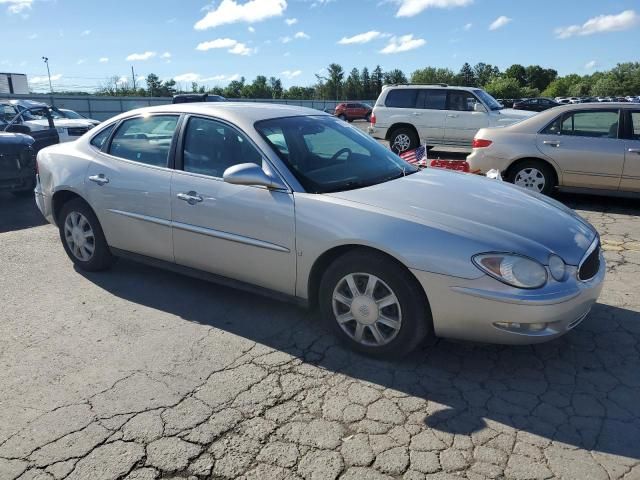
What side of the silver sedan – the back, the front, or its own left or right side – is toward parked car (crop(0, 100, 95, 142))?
back

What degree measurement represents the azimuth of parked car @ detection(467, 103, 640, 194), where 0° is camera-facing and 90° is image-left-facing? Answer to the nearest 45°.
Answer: approximately 270°

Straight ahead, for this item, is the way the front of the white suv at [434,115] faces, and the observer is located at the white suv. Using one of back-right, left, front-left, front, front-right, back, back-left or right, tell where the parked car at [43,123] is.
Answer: back

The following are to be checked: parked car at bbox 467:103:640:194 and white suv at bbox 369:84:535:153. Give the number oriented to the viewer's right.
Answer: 2

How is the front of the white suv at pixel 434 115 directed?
to the viewer's right

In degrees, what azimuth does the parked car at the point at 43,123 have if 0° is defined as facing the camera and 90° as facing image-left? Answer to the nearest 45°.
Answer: approximately 315°

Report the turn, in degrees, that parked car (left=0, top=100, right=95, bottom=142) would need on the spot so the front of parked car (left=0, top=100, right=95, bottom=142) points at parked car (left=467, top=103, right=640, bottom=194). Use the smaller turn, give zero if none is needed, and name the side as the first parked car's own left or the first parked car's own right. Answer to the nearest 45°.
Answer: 0° — it already faces it

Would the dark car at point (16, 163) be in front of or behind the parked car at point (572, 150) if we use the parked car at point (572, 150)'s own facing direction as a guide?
behind

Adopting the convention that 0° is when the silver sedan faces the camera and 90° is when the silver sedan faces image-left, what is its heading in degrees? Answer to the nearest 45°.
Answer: approximately 315°
